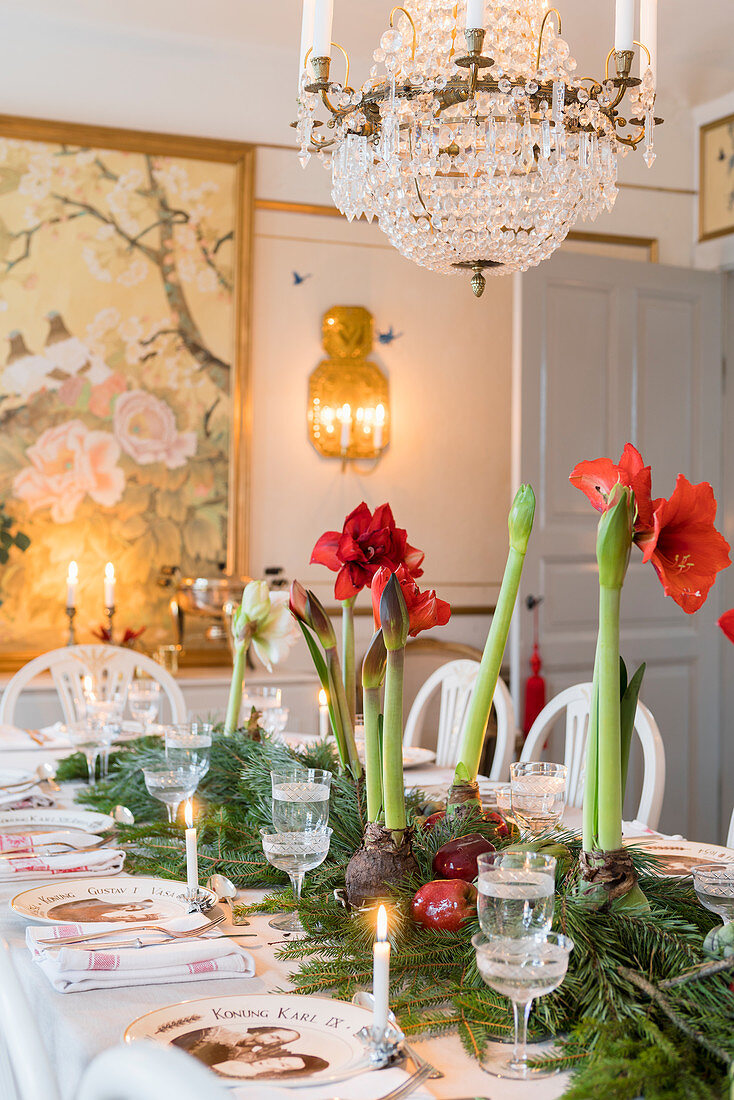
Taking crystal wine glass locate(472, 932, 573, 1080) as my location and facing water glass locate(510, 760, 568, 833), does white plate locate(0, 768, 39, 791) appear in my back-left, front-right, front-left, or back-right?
front-left

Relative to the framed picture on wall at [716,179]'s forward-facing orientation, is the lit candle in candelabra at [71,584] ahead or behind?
ahead

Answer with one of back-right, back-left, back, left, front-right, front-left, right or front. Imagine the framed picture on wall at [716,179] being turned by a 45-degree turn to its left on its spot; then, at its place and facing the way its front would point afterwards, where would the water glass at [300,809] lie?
front

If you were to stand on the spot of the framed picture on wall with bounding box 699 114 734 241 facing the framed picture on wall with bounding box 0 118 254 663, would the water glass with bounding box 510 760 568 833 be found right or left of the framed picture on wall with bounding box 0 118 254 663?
left

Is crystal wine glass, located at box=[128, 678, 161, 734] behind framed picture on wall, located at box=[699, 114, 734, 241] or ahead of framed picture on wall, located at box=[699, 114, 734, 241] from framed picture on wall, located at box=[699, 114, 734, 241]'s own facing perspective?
ahead

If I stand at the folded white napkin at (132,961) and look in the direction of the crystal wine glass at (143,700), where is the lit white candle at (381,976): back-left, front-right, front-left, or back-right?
back-right

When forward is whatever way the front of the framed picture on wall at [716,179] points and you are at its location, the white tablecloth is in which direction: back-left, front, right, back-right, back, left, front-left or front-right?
front-left

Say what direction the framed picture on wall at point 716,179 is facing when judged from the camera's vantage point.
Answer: facing the viewer and to the left of the viewer

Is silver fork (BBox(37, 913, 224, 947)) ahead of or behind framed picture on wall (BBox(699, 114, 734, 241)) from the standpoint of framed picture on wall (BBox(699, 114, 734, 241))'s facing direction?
ahead
